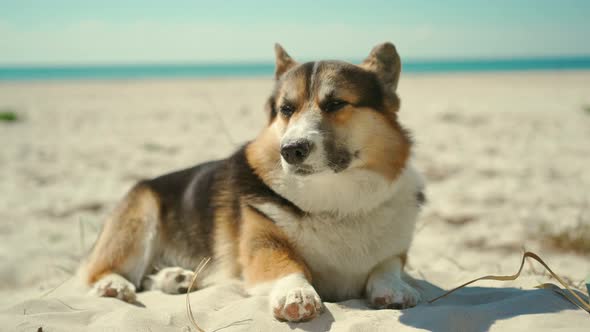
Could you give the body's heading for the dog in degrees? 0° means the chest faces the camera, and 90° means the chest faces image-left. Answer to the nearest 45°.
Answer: approximately 315°
